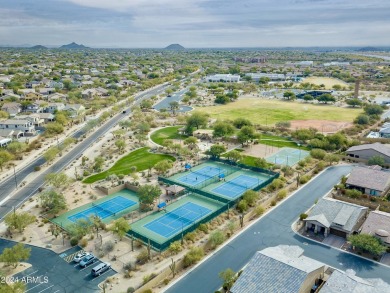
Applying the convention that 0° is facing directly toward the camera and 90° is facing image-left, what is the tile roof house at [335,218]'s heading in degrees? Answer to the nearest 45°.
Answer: approximately 45°

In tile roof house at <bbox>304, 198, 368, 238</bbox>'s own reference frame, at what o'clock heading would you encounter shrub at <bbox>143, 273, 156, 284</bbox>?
The shrub is roughly at 12 o'clock from the tile roof house.

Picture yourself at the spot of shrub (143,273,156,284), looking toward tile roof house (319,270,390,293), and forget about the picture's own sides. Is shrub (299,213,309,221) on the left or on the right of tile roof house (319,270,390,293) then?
left

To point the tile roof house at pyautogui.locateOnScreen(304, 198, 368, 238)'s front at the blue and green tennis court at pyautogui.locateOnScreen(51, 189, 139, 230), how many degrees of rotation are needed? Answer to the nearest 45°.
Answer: approximately 45° to its right

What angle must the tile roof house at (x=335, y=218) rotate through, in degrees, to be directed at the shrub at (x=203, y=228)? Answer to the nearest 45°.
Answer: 0° — it already faces it

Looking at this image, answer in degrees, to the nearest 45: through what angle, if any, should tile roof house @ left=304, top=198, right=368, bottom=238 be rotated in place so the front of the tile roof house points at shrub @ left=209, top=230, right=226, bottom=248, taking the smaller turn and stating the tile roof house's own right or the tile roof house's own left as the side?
0° — it already faces it

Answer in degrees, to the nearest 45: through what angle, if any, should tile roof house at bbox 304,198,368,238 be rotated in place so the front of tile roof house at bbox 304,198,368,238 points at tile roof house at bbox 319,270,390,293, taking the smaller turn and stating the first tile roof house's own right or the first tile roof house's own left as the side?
approximately 45° to the first tile roof house's own left

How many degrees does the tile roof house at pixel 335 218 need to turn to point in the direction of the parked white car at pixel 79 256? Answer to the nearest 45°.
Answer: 0° — it already faces it

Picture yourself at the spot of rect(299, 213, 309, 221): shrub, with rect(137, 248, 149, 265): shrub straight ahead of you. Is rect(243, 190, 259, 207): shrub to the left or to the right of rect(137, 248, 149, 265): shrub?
right
